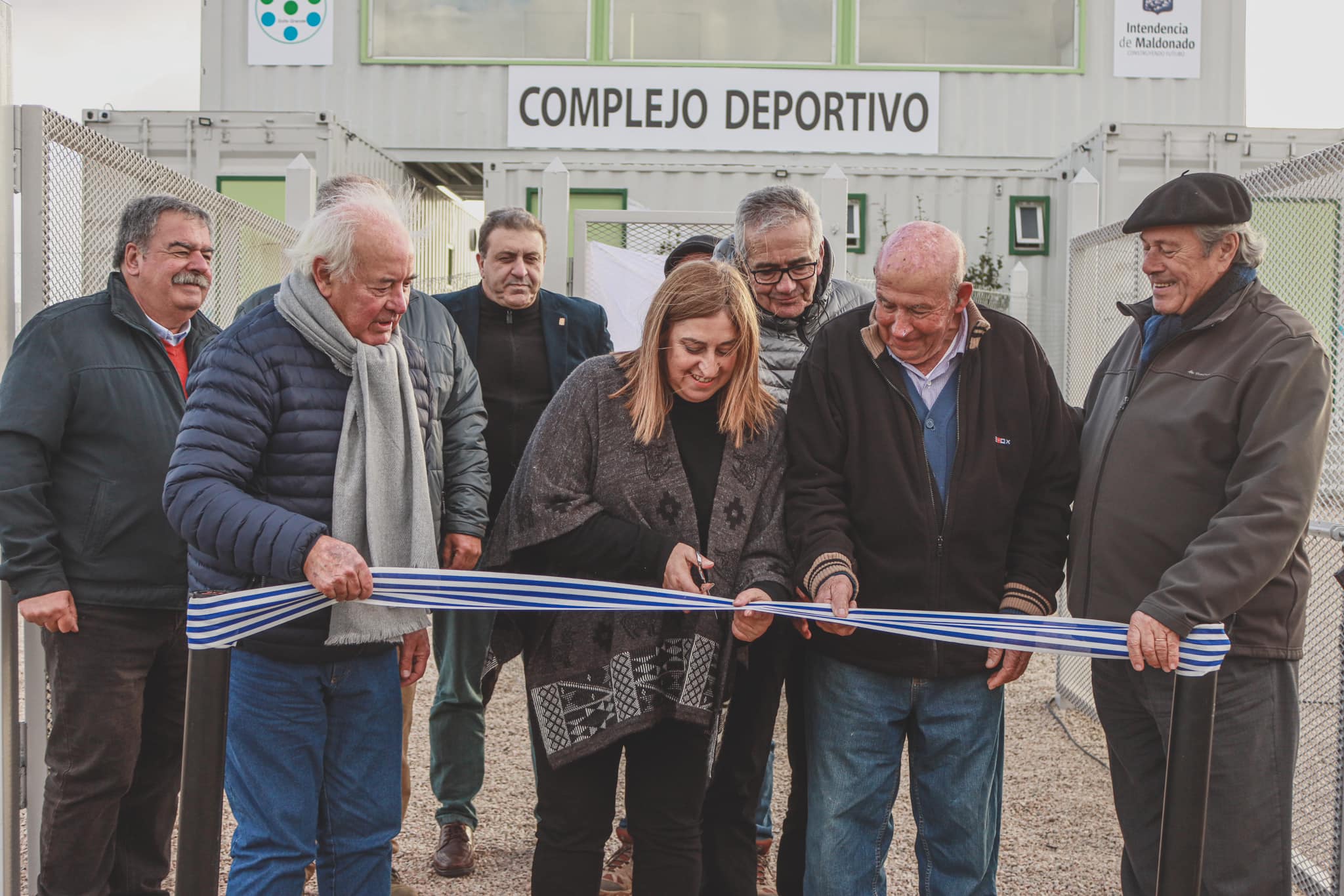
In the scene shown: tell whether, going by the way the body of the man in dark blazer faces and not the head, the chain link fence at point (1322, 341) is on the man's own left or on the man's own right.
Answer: on the man's own left

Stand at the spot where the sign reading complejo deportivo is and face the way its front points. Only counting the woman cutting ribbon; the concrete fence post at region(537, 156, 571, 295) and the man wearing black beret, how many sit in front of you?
3

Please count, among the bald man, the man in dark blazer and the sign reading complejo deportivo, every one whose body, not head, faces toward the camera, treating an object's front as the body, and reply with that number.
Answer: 3

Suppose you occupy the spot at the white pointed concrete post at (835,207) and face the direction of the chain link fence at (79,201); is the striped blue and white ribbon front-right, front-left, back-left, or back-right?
front-left

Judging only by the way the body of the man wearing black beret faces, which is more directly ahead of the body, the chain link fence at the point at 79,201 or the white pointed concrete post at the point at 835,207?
the chain link fence

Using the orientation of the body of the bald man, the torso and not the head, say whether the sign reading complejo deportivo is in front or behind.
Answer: behind

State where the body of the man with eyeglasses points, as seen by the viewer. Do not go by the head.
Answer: toward the camera

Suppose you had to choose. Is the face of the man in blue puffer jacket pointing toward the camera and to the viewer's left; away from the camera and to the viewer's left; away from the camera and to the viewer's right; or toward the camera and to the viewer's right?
toward the camera and to the viewer's right

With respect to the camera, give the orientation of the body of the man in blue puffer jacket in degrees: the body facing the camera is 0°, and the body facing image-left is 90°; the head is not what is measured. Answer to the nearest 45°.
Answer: approximately 315°

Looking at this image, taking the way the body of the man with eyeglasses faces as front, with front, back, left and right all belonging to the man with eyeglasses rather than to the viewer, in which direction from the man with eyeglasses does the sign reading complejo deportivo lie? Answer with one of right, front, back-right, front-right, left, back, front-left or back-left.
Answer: back

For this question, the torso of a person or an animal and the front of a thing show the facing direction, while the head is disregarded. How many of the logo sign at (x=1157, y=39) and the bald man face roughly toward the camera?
2

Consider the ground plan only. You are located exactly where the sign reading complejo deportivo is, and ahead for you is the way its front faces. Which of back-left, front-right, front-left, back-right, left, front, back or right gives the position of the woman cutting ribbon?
front

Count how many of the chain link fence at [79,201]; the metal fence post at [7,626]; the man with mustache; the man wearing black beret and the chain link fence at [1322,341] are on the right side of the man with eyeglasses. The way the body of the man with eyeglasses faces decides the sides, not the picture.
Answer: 3

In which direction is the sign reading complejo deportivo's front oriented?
toward the camera

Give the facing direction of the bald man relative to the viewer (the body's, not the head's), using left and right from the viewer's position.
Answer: facing the viewer

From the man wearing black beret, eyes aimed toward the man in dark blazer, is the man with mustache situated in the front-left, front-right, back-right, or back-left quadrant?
front-left

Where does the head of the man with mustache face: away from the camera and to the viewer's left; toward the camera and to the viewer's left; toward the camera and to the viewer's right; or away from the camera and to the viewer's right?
toward the camera and to the viewer's right
